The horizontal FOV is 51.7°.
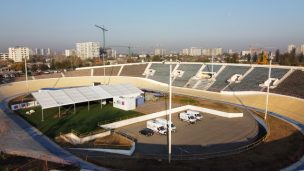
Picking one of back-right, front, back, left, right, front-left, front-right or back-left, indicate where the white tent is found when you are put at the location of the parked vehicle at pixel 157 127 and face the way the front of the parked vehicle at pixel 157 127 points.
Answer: back

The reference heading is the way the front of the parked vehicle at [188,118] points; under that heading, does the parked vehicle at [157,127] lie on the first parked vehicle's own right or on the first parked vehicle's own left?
on the first parked vehicle's own right

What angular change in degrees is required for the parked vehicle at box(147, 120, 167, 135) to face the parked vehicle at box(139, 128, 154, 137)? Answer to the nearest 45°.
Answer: approximately 90° to its right

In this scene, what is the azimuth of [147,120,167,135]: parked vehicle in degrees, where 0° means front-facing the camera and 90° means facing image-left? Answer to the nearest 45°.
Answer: approximately 315°

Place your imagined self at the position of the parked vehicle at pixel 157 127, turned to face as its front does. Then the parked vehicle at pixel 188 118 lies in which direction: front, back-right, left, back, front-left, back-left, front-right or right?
left
